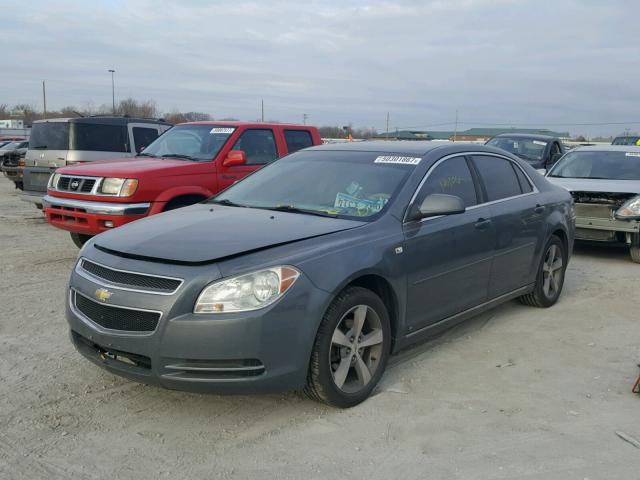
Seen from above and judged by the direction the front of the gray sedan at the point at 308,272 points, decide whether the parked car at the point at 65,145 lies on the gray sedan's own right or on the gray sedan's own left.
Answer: on the gray sedan's own right

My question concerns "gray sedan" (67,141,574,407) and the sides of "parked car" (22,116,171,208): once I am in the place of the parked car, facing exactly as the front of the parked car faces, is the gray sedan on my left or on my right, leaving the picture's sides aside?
on my right

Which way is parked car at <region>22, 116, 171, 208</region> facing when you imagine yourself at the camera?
facing away from the viewer and to the right of the viewer

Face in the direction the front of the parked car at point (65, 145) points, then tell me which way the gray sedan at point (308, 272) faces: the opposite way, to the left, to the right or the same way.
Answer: the opposite way

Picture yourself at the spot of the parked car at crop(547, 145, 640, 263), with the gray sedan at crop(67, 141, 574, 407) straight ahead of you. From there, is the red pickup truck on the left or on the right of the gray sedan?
right

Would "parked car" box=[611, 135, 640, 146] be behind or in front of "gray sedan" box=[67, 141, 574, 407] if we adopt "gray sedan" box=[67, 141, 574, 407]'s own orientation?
behind

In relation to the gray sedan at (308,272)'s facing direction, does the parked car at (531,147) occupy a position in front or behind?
behind
